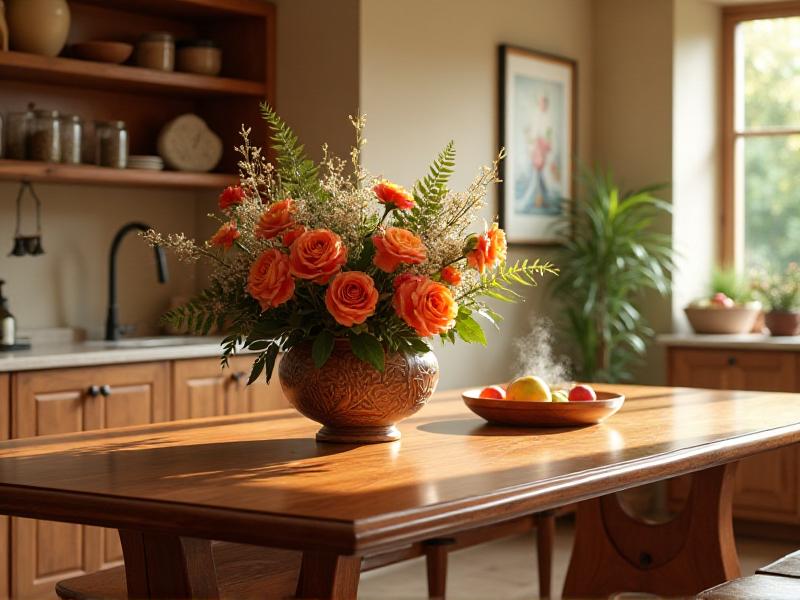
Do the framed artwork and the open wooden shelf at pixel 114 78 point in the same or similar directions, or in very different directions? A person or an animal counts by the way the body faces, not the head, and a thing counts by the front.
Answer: same or similar directions

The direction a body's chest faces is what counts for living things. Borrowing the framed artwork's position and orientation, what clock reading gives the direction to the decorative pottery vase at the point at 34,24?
The decorative pottery vase is roughly at 3 o'clock from the framed artwork.

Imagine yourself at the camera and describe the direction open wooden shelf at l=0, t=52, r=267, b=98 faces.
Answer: facing the viewer and to the right of the viewer

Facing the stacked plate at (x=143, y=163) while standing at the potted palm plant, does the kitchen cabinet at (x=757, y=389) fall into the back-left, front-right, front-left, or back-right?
back-left

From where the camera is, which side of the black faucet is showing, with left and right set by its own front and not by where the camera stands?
right

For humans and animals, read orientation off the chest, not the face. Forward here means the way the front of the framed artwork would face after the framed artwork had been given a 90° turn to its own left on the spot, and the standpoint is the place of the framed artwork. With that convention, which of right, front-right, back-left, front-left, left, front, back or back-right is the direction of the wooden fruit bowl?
back-right

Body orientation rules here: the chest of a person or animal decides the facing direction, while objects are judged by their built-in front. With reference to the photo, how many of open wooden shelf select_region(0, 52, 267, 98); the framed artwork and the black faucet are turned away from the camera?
0

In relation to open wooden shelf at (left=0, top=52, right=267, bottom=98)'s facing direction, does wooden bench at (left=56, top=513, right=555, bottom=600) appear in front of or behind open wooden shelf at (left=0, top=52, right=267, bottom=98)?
in front

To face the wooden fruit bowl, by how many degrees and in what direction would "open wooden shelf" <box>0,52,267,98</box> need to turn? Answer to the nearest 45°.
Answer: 0° — it already faces it

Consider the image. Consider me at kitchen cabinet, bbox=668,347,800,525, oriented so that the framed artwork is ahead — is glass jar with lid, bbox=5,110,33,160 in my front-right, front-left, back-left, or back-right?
front-left

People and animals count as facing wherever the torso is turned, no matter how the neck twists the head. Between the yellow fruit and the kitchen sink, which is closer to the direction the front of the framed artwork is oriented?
the yellow fruit

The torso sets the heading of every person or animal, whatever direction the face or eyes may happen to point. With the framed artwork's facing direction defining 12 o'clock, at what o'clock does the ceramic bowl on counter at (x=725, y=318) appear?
The ceramic bowl on counter is roughly at 10 o'clock from the framed artwork.
